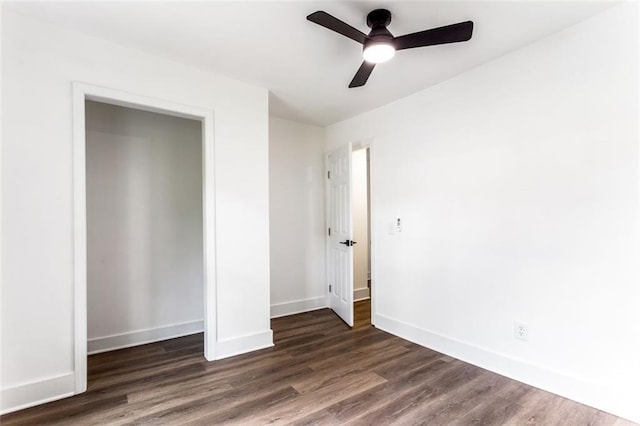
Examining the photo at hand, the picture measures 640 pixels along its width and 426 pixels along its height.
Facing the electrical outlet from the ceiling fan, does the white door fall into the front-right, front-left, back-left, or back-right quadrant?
front-left

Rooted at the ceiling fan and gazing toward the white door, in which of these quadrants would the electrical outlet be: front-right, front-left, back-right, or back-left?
front-right

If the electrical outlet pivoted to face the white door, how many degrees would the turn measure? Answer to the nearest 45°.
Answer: approximately 45° to its right

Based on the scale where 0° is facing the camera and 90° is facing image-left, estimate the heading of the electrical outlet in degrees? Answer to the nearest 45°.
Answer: approximately 45°
